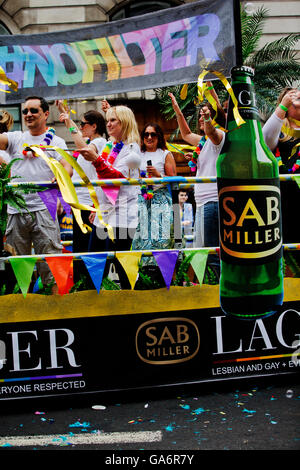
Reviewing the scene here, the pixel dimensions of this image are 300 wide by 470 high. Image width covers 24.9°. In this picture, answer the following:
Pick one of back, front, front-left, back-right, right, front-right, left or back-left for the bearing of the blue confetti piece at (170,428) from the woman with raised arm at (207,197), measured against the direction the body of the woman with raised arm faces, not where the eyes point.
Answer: front-left

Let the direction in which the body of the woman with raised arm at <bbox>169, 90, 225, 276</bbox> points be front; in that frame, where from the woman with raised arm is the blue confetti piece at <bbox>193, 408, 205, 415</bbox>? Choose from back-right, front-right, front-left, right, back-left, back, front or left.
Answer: front-left

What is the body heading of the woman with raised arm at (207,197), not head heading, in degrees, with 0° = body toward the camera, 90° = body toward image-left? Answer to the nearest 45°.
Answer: approximately 45°

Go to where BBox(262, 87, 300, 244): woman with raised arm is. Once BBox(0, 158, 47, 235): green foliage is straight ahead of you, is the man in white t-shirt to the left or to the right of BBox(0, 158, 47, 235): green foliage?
right

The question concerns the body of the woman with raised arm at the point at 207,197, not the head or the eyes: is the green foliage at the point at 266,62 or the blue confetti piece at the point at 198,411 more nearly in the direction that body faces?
the blue confetti piece
